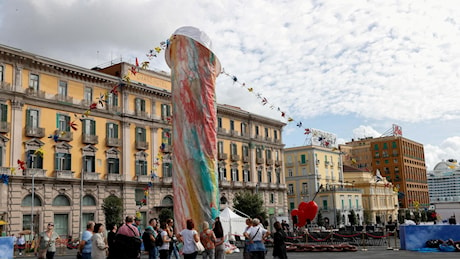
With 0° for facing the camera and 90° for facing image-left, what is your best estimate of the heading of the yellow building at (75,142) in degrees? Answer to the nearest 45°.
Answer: approximately 315°

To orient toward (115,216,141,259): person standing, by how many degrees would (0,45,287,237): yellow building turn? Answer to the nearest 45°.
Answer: approximately 45° to its right

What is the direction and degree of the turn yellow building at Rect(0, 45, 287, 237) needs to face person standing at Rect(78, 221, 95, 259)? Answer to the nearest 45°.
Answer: approximately 45° to its right

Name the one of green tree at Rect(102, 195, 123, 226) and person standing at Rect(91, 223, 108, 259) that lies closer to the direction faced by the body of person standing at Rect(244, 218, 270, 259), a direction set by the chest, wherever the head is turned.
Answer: the green tree

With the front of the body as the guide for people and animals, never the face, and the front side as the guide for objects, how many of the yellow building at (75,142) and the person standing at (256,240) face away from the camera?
1

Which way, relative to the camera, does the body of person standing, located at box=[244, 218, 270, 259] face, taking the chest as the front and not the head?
away from the camera

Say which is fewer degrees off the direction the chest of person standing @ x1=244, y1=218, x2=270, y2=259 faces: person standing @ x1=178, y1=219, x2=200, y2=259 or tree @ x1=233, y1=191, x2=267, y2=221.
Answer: the tree

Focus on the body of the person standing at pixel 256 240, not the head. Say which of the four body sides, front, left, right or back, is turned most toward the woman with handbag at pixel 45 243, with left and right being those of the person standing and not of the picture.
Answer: left

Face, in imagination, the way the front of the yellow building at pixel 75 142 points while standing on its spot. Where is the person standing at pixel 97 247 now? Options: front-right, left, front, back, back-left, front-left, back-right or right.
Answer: front-right

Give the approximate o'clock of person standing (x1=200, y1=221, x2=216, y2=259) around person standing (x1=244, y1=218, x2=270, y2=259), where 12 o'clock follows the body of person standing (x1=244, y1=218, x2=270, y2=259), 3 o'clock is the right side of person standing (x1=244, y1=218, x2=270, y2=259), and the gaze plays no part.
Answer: person standing (x1=200, y1=221, x2=216, y2=259) is roughly at 8 o'clock from person standing (x1=244, y1=218, x2=270, y2=259).

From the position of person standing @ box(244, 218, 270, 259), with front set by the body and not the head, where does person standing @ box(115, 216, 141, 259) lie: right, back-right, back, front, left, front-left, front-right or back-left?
back-left

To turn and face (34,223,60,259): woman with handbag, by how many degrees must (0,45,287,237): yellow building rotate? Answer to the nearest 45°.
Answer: approximately 45° to its right

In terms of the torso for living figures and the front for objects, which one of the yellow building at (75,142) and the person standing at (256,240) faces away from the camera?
the person standing
